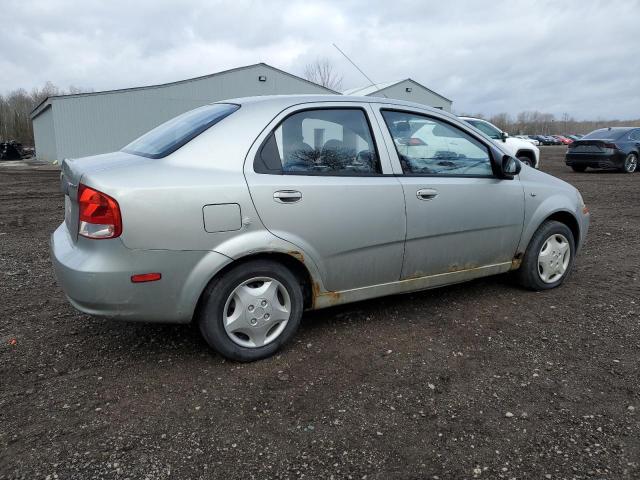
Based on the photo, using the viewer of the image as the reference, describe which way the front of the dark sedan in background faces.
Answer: facing away from the viewer and to the right of the viewer

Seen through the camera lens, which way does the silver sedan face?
facing away from the viewer and to the right of the viewer

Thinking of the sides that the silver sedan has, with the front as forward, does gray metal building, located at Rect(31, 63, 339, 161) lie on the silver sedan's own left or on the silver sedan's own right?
on the silver sedan's own left

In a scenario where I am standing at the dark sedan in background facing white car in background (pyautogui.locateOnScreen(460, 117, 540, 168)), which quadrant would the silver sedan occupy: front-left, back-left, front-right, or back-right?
front-left

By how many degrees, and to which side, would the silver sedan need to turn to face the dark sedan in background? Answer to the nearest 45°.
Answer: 0° — it already faces it

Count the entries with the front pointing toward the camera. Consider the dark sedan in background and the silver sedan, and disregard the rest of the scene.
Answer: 0

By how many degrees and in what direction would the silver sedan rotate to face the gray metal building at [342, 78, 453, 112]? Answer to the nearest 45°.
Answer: approximately 45° to its left

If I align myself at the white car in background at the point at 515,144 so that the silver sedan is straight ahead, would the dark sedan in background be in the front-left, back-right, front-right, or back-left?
back-left
